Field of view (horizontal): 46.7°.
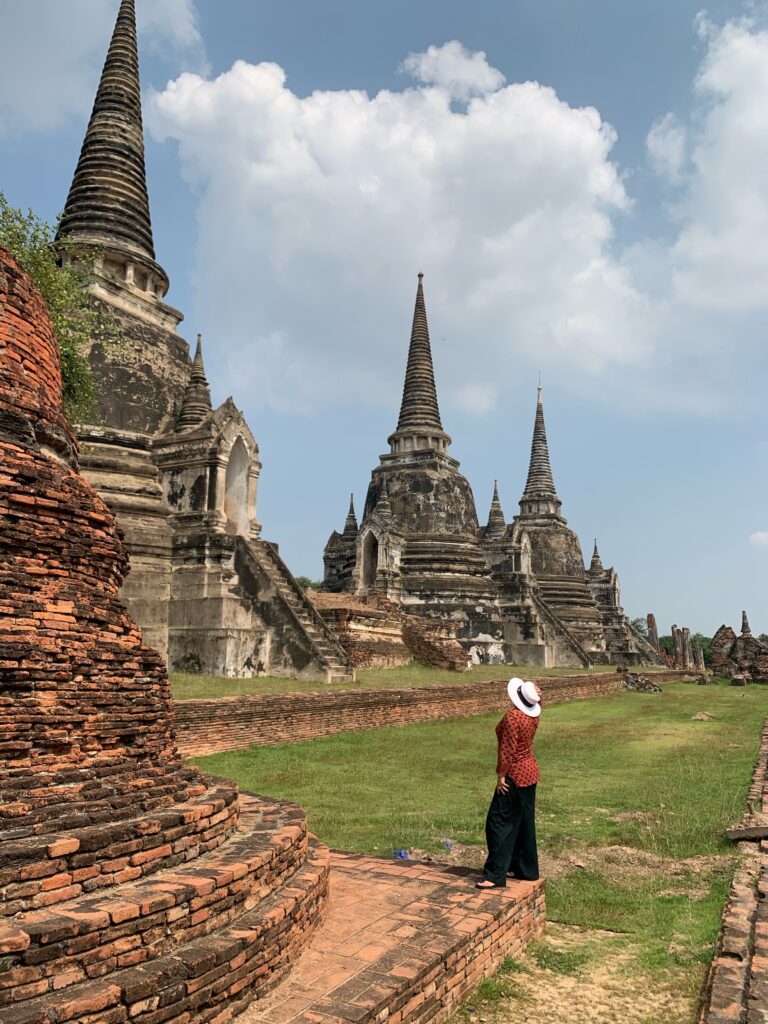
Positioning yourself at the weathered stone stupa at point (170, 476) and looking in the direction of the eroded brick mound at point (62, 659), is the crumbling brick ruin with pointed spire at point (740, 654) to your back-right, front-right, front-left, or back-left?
back-left

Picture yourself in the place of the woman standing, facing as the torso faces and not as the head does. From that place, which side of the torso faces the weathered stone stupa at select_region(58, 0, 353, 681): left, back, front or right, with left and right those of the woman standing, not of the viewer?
front

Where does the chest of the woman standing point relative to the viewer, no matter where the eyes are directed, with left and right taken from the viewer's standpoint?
facing away from the viewer and to the left of the viewer

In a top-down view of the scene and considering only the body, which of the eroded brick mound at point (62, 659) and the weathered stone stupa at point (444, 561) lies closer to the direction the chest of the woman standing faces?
the weathered stone stupa

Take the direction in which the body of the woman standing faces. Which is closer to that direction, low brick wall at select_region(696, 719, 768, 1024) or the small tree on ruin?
the small tree on ruin

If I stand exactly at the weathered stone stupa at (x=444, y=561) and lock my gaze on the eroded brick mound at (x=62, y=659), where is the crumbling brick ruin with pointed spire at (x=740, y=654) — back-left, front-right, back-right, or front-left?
back-left

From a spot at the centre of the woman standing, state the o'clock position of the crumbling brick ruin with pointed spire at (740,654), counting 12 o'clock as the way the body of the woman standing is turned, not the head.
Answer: The crumbling brick ruin with pointed spire is roughly at 2 o'clock from the woman standing.

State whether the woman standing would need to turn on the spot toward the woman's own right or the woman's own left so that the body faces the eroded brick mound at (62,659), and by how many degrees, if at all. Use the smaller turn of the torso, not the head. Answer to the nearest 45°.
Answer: approximately 90° to the woman's own left

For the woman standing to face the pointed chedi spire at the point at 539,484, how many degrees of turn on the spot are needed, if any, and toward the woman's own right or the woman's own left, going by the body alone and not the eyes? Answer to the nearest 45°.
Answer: approximately 45° to the woman's own right
